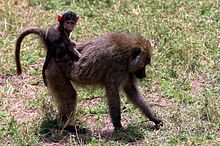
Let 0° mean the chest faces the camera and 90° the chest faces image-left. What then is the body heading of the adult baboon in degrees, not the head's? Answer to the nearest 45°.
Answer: approximately 270°
